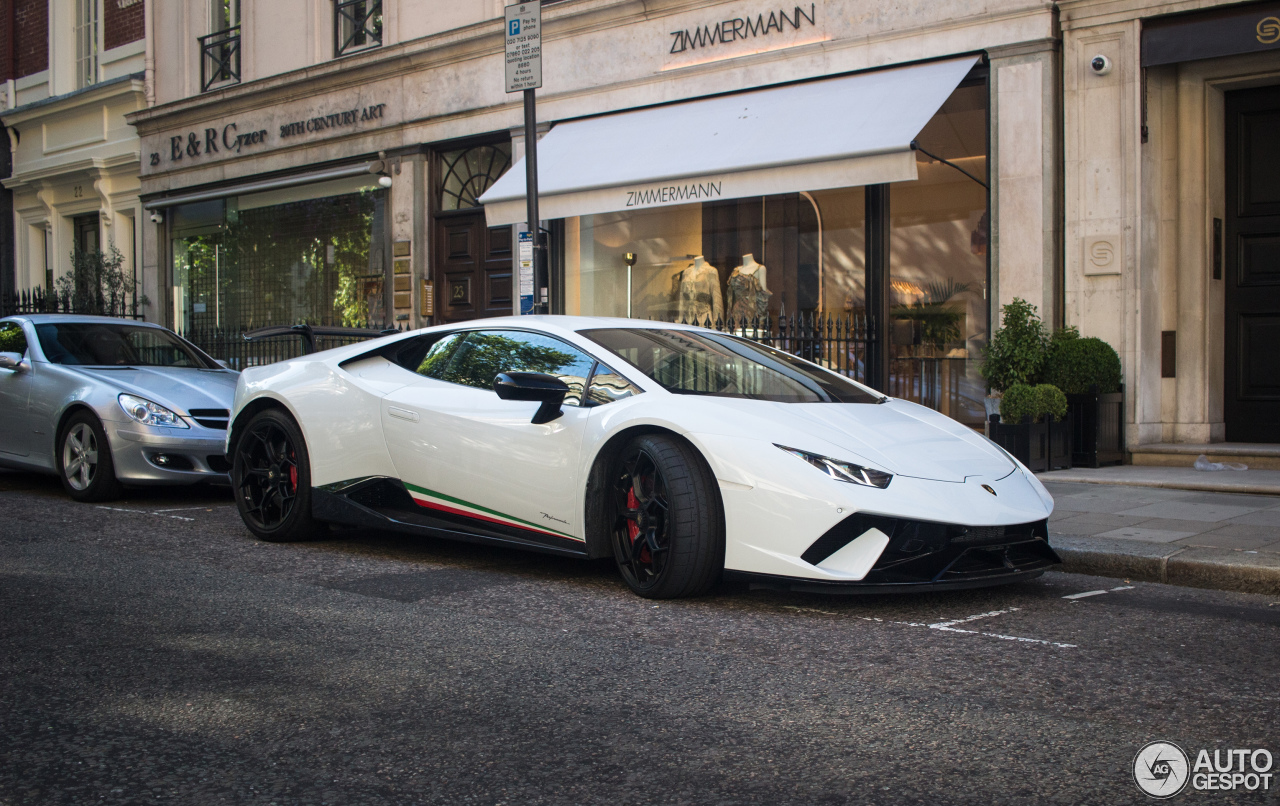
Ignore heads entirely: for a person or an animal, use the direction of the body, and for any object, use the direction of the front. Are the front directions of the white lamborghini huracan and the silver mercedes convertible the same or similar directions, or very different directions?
same or similar directions

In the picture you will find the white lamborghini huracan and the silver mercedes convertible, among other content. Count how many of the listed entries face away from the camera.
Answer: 0

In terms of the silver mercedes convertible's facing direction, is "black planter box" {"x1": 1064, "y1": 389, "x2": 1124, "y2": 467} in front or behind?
in front

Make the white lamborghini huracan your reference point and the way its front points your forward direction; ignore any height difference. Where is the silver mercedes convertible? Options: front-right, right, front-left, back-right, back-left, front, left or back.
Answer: back

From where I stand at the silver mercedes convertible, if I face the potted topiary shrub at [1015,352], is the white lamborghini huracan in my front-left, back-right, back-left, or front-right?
front-right

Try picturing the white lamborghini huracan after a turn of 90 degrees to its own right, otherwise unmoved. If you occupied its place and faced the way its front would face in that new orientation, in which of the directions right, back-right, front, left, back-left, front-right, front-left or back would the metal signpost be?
back-right

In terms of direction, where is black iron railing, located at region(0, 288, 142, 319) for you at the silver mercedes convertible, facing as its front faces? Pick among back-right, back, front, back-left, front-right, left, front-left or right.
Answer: back-left

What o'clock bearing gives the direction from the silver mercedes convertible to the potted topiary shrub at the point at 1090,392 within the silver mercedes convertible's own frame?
The potted topiary shrub is roughly at 11 o'clock from the silver mercedes convertible.

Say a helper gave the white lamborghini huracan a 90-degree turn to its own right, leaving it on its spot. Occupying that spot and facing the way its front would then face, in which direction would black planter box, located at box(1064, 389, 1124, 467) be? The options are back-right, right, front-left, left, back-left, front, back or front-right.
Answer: back

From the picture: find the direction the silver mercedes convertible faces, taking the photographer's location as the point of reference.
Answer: facing the viewer and to the right of the viewer

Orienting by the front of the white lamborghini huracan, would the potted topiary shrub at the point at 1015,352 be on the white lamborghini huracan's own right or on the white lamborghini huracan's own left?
on the white lamborghini huracan's own left

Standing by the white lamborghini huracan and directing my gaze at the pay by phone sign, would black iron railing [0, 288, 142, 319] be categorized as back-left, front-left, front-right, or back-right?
front-left

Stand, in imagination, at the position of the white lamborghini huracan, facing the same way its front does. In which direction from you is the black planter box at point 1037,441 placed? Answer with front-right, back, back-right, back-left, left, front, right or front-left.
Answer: left

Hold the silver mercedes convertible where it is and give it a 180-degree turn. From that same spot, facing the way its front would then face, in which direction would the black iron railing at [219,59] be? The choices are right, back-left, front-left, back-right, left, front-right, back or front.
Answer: front-right

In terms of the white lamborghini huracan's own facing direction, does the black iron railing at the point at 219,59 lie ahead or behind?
behind

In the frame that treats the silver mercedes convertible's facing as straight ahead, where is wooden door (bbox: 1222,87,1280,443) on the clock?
The wooden door is roughly at 11 o'clock from the silver mercedes convertible.
